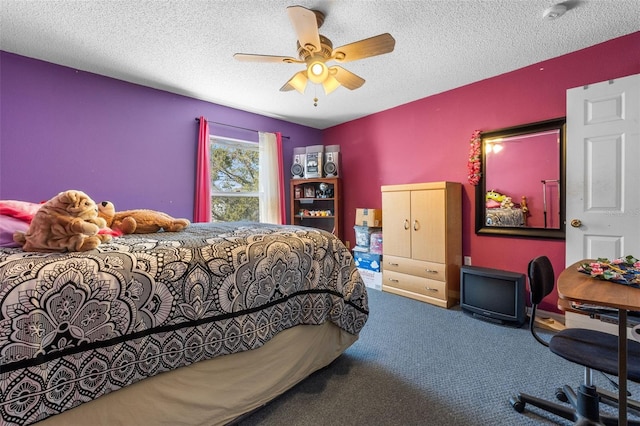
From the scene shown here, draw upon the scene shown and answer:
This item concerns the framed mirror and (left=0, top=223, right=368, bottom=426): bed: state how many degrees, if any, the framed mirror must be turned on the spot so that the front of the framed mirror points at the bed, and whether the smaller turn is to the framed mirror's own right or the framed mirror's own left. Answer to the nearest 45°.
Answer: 0° — it already faces it

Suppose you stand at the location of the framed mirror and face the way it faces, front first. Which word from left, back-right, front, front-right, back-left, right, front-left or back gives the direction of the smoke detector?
front-left

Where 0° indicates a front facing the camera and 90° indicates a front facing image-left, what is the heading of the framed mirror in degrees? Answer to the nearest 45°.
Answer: approximately 45°

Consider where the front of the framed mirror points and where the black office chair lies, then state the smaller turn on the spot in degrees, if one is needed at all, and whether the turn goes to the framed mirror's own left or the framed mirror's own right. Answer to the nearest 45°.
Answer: approximately 45° to the framed mirror's own left

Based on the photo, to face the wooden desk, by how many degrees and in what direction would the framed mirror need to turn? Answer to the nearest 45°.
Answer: approximately 45° to its left

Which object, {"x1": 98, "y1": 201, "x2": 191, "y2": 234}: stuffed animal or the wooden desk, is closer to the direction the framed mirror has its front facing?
the stuffed animal

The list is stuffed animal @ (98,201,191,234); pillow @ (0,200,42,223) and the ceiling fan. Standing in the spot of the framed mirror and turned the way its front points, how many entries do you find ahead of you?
3

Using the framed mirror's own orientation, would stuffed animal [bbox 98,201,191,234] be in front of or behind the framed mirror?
in front

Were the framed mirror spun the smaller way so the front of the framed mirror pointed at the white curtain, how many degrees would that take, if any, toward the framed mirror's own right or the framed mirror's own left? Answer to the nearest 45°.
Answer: approximately 45° to the framed mirror's own right

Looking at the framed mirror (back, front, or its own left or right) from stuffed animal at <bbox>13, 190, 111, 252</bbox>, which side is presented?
front

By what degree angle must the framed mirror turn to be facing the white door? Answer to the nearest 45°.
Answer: approximately 90° to its left
